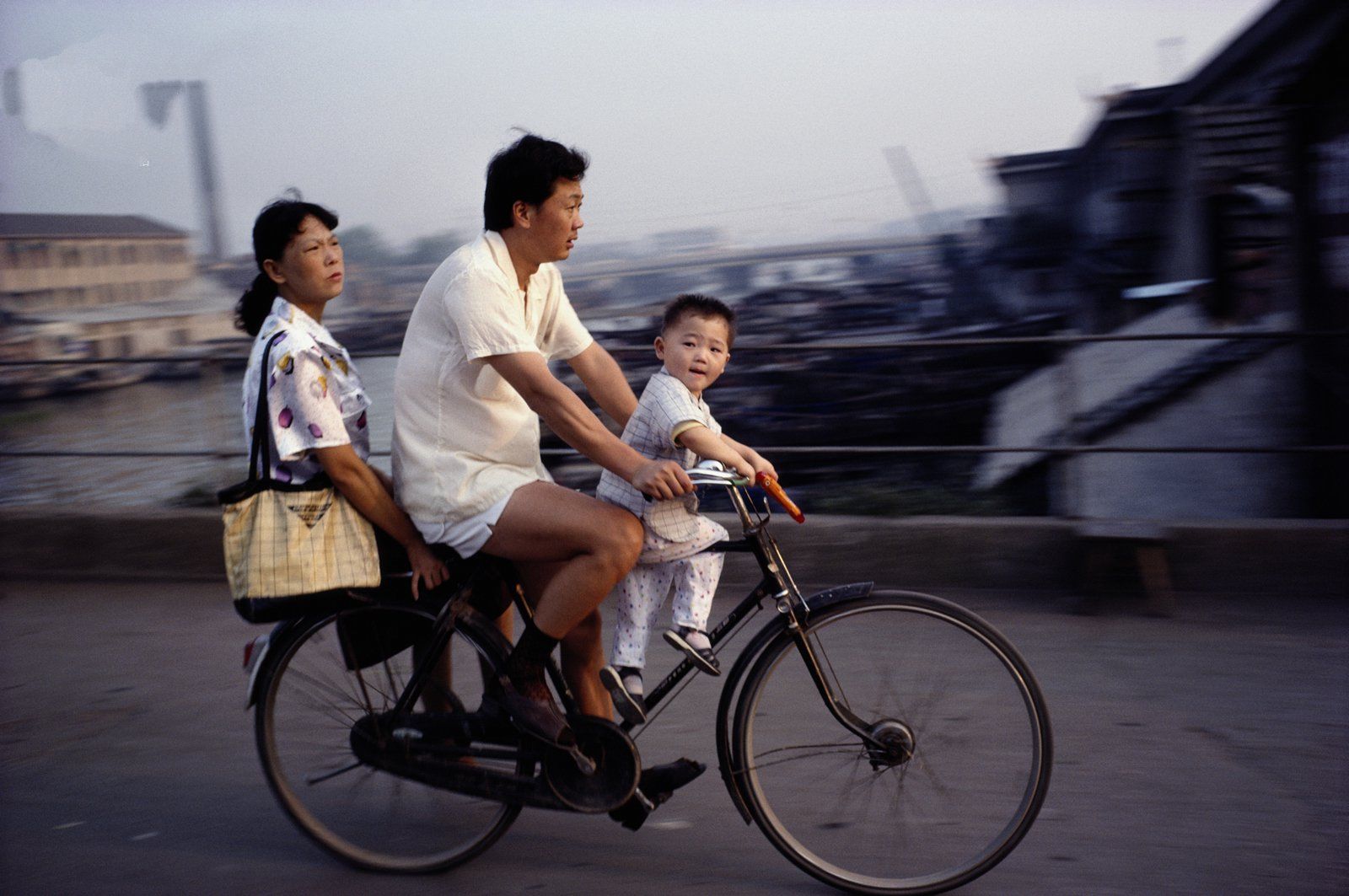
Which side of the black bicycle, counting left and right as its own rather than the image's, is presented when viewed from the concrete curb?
left

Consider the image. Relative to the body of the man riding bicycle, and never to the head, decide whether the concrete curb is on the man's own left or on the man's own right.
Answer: on the man's own left

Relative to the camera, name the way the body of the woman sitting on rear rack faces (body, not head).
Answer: to the viewer's right

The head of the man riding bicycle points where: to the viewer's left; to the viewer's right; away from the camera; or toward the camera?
to the viewer's right

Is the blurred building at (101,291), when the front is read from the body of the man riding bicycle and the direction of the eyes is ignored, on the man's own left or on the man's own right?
on the man's own left

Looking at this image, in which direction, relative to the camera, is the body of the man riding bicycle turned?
to the viewer's right

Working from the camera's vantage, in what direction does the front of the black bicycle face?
facing to the right of the viewer

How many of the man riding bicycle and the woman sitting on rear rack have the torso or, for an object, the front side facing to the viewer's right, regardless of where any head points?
2
